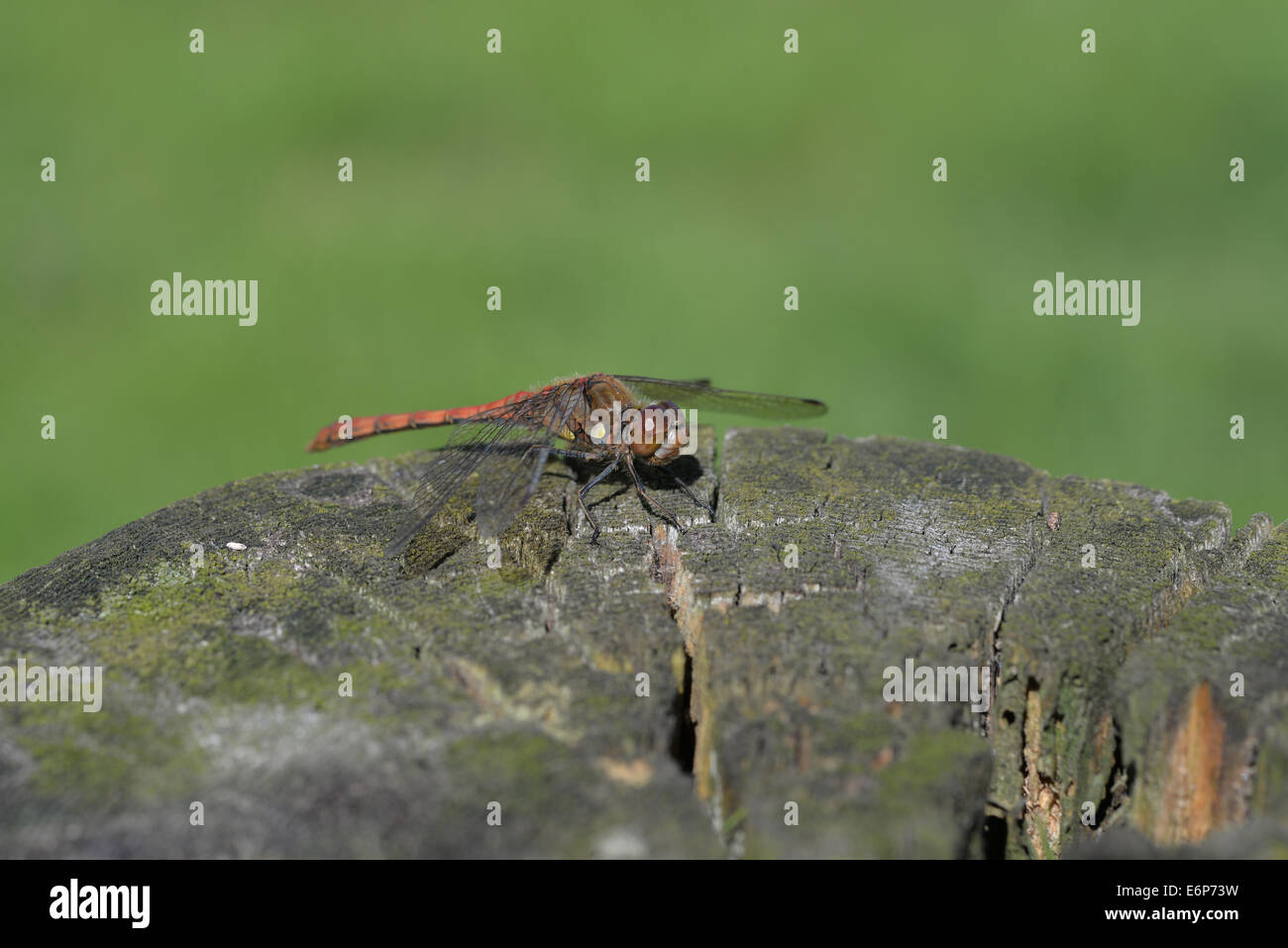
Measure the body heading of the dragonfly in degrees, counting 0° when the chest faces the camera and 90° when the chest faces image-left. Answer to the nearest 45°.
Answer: approximately 315°
